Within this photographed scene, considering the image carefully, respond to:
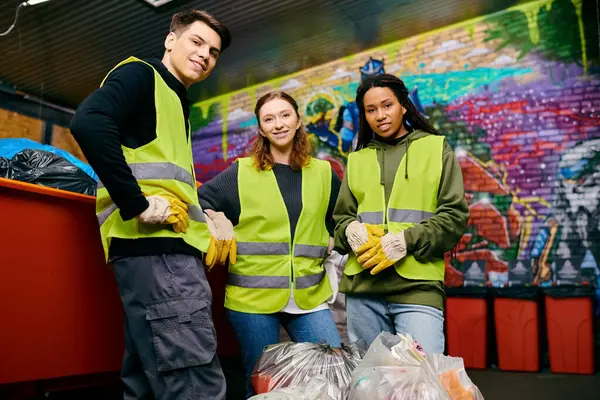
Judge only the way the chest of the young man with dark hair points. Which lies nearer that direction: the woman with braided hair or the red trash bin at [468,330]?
the woman with braided hair

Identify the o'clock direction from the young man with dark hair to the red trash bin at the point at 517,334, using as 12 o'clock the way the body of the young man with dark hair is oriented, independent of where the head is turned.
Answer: The red trash bin is roughly at 11 o'clock from the young man with dark hair.

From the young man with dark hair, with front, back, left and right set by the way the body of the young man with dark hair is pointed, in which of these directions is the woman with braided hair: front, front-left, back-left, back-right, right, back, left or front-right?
front

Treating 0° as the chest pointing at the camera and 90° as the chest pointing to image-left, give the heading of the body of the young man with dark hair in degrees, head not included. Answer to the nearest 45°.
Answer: approximately 270°

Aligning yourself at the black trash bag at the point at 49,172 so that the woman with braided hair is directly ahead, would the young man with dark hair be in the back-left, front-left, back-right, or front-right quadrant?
front-right

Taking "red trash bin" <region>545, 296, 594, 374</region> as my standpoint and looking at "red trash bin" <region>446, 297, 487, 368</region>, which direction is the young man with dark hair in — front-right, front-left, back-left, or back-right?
front-left

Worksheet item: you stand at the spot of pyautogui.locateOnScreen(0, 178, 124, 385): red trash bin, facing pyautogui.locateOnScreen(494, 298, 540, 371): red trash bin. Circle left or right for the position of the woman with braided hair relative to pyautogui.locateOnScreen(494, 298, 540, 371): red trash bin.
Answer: right

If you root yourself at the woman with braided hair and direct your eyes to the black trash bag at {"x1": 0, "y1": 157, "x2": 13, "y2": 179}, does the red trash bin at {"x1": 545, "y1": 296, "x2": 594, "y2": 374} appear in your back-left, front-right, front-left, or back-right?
back-right
